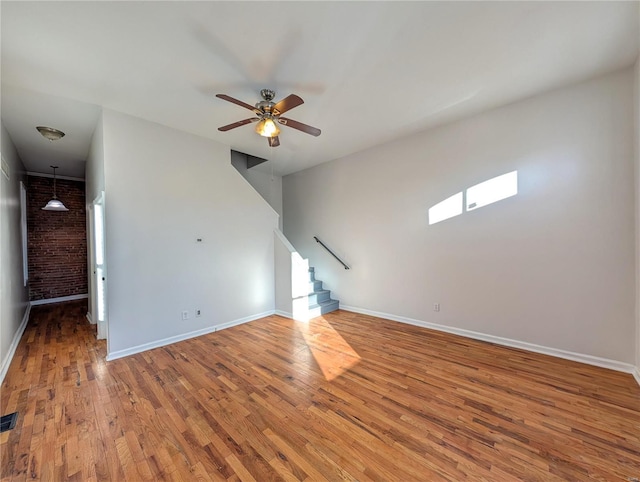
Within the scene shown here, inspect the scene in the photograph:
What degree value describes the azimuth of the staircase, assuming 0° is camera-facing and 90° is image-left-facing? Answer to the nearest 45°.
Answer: approximately 315°
